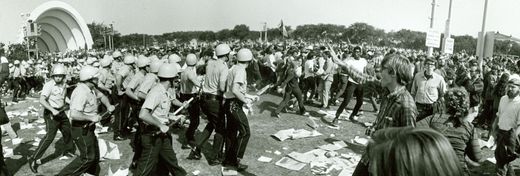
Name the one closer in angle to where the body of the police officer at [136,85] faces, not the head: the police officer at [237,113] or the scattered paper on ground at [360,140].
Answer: the scattered paper on ground

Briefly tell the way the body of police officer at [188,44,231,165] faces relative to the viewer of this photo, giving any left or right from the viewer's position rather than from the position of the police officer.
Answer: facing away from the viewer and to the right of the viewer

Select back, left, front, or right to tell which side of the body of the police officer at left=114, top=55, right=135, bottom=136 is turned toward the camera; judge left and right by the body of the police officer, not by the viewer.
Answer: right

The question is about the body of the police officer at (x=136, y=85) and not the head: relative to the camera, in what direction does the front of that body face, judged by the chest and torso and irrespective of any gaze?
to the viewer's right

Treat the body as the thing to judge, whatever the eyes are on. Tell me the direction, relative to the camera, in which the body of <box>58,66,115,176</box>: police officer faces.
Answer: to the viewer's right

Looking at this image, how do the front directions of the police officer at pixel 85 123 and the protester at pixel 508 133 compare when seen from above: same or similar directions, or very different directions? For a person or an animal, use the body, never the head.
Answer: very different directions

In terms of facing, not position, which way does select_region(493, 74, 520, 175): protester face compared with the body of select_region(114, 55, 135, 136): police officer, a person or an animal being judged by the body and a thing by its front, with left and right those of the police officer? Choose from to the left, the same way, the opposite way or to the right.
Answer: the opposite way

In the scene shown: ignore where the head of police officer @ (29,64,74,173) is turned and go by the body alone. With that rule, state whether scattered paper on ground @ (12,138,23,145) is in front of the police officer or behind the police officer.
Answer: behind

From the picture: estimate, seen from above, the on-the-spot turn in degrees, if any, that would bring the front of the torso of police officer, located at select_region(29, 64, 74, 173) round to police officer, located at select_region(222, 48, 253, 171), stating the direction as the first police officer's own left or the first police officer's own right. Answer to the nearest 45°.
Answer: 0° — they already face them

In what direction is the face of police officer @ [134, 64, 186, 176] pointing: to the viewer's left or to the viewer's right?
to the viewer's right
